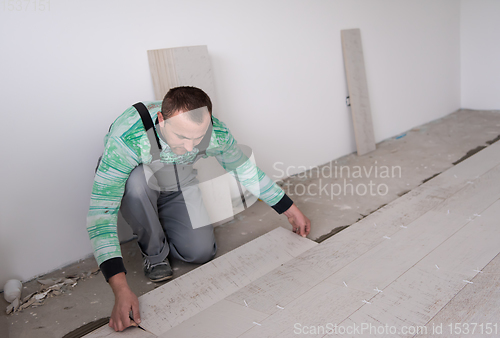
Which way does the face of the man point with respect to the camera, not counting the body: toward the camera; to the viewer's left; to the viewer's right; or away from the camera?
toward the camera

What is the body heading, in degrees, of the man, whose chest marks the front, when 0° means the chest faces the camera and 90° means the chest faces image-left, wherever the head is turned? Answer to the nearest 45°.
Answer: approximately 315°

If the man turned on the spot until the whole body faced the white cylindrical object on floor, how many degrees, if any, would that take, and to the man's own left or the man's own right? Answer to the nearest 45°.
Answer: approximately 135° to the man's own right
